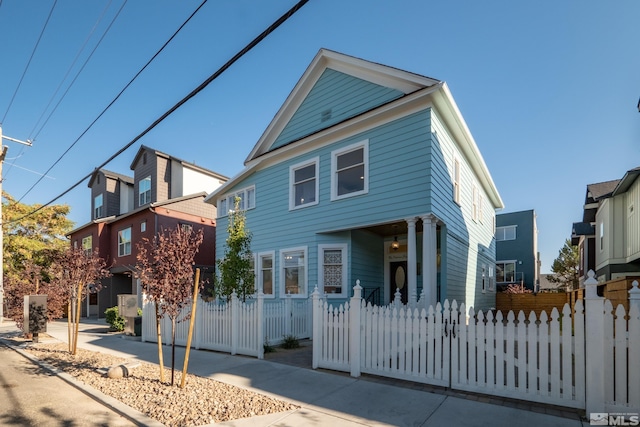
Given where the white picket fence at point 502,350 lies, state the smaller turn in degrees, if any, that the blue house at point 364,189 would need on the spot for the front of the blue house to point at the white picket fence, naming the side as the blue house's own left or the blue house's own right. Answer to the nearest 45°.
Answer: approximately 45° to the blue house's own left

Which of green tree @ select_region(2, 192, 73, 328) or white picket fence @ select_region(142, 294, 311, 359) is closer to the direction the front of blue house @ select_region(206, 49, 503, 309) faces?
the white picket fence

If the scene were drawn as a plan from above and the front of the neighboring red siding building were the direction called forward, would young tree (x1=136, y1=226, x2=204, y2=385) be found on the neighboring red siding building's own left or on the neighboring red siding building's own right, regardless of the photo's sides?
on the neighboring red siding building's own left

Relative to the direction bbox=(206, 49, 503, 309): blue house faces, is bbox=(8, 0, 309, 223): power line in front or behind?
in front

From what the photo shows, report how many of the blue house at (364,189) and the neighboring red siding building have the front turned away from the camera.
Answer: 0

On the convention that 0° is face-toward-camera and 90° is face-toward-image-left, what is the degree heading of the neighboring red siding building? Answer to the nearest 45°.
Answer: approximately 45°

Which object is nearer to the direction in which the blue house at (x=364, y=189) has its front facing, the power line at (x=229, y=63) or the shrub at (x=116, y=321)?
the power line

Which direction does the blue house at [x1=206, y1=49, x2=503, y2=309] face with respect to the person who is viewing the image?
facing the viewer and to the left of the viewer

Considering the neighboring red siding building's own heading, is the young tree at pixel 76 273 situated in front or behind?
in front
